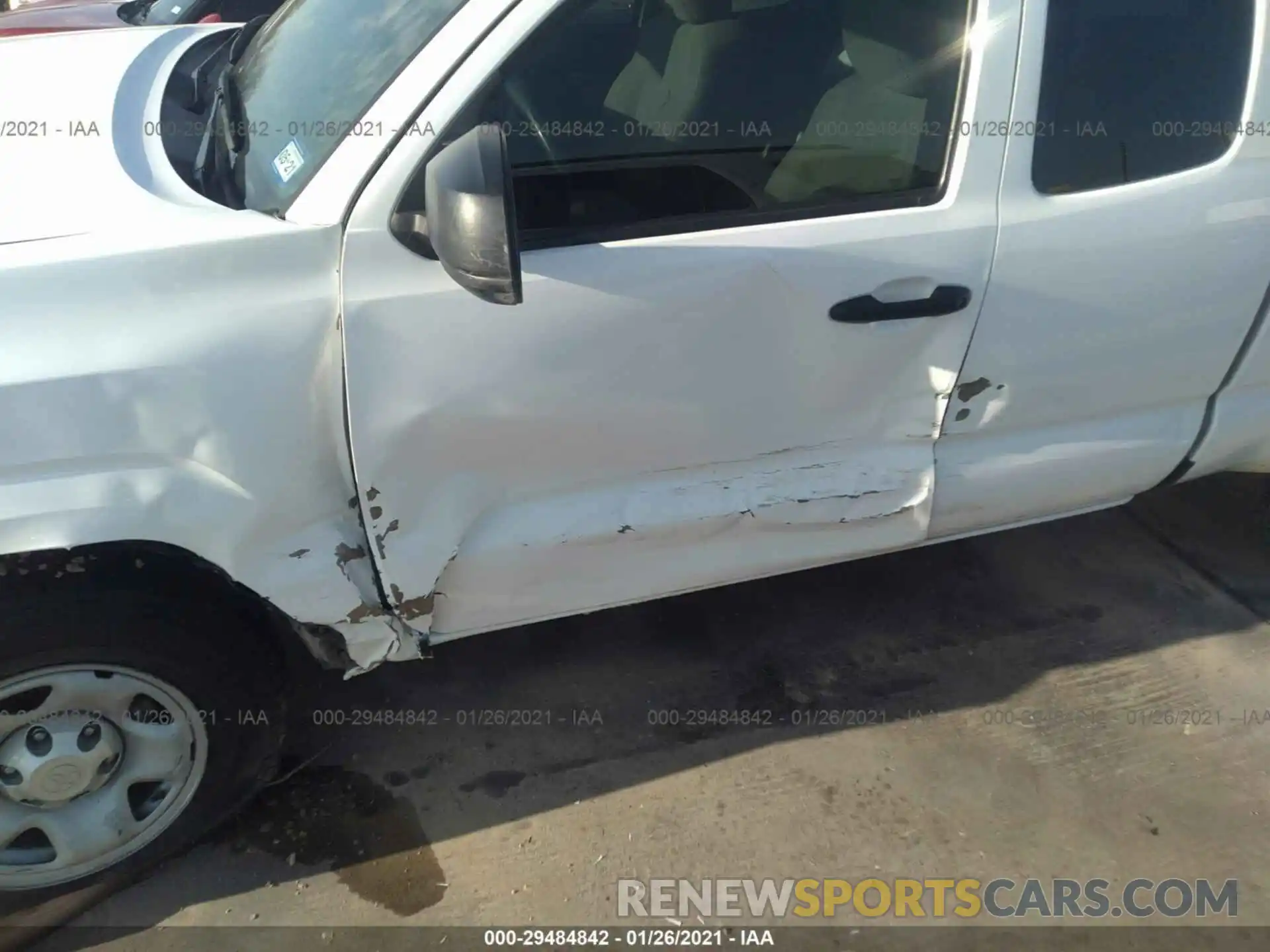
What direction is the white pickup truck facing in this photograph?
to the viewer's left

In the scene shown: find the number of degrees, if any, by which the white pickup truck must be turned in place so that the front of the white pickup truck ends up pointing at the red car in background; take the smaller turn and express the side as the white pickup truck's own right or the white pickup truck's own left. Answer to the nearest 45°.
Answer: approximately 45° to the white pickup truck's own right
